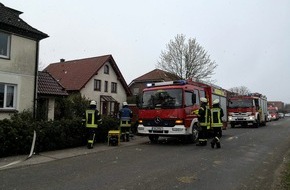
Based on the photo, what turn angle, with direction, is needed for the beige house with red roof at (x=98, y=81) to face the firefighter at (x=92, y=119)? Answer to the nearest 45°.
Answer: approximately 45° to its right

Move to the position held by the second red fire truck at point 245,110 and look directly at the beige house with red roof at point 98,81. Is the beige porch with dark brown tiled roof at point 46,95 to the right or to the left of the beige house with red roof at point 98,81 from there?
left

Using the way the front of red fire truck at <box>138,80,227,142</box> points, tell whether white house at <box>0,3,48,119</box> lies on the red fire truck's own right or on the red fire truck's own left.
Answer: on the red fire truck's own right

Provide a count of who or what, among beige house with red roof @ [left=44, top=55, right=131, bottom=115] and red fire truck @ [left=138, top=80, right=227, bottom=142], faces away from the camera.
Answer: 0

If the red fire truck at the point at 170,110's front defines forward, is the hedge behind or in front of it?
in front

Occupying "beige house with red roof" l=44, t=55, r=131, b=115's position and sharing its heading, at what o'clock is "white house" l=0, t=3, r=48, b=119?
The white house is roughly at 2 o'clock from the beige house with red roof.

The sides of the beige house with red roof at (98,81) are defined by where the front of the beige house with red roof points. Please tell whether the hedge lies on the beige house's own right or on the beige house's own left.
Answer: on the beige house's own right

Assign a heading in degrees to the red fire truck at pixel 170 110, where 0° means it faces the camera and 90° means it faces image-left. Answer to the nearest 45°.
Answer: approximately 45°

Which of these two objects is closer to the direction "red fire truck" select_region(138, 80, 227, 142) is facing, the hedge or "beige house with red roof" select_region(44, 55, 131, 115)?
the hedge

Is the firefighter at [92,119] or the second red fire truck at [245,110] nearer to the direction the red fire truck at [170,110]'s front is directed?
the firefighter
